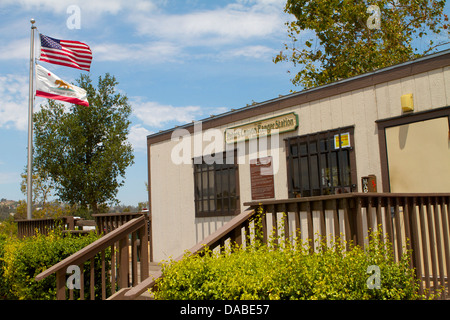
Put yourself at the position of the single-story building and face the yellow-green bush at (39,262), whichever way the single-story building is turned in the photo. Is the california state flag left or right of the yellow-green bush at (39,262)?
right

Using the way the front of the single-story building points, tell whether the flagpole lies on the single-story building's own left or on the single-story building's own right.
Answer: on the single-story building's own right

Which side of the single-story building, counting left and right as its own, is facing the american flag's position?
right

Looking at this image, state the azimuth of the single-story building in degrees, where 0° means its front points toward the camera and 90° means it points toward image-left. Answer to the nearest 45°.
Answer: approximately 45°

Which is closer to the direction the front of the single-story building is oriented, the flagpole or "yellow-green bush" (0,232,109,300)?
the yellow-green bush

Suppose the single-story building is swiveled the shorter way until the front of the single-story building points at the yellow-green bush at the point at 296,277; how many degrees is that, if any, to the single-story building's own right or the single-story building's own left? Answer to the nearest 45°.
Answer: approximately 45° to the single-story building's own left

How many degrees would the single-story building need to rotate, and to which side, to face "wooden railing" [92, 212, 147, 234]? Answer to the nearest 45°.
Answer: approximately 45° to its right

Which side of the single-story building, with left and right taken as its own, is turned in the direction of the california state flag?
right
